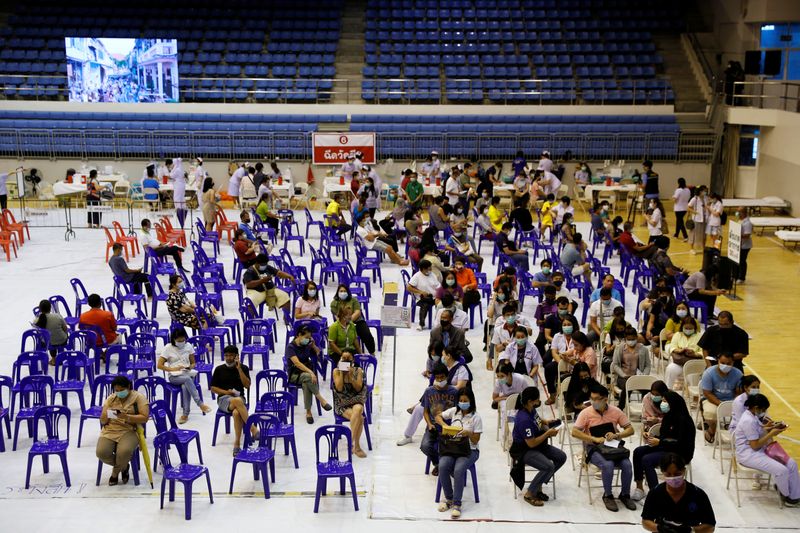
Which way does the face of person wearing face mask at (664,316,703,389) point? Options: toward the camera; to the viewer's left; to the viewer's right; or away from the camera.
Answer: toward the camera

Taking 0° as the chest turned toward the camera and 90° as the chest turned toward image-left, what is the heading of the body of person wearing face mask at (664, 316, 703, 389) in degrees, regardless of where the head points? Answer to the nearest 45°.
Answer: approximately 0°

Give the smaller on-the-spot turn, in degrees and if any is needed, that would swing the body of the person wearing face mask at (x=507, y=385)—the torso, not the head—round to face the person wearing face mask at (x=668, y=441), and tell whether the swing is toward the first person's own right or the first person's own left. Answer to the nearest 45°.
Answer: approximately 90° to the first person's own left

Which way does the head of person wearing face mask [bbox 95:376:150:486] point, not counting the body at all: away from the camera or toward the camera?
toward the camera

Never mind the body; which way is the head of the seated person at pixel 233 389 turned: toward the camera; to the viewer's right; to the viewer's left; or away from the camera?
toward the camera

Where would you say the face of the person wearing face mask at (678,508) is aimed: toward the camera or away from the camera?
toward the camera

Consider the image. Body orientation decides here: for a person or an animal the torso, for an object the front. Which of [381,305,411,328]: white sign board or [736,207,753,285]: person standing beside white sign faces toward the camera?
the white sign board

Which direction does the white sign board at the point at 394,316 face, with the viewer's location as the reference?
facing the viewer

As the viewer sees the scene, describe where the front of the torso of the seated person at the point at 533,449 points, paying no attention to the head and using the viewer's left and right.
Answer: facing the viewer and to the right of the viewer

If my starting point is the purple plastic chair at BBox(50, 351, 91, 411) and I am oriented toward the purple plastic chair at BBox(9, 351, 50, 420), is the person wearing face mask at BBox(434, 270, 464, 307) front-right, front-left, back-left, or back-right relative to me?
back-right

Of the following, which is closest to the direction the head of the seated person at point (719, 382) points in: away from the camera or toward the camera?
toward the camera

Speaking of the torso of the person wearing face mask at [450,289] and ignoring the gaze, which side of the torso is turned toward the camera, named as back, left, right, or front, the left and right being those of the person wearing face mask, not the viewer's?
front

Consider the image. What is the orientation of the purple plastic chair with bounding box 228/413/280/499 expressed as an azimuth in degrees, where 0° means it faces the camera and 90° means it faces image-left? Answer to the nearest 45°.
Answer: approximately 45°

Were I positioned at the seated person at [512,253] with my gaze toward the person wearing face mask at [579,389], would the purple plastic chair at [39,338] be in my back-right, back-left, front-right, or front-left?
front-right

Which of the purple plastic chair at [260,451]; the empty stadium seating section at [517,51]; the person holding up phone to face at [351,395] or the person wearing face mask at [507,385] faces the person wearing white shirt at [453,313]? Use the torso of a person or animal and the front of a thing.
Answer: the empty stadium seating section

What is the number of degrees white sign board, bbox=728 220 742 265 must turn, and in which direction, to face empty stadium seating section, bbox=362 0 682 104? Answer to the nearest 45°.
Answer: approximately 90° to its right

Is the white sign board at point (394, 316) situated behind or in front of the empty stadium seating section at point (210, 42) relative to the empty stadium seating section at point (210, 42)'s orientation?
in front
